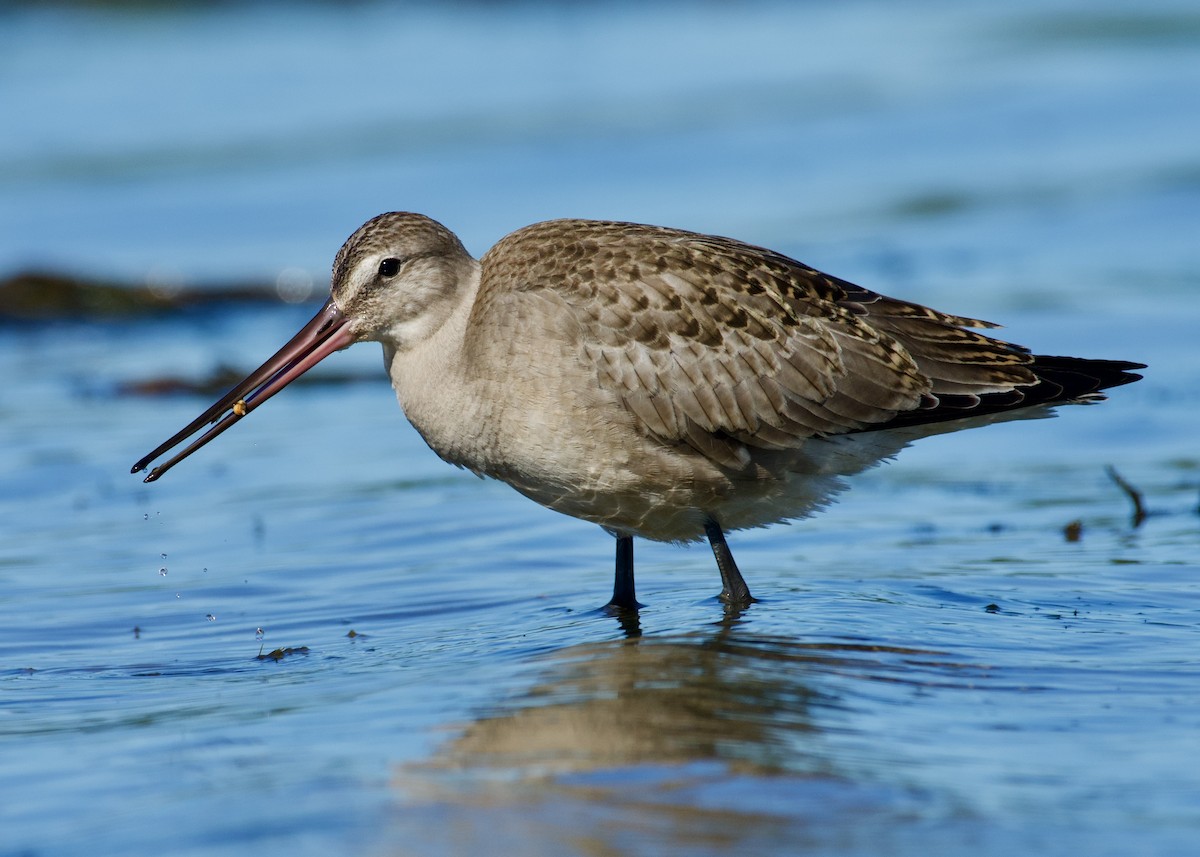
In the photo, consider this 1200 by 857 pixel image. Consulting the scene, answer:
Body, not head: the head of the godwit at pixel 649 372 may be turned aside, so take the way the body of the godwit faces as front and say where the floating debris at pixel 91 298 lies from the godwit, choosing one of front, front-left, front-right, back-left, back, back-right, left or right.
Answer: front-right

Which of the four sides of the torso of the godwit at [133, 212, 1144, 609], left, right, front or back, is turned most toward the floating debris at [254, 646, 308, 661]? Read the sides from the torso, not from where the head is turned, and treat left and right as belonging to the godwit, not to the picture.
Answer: front

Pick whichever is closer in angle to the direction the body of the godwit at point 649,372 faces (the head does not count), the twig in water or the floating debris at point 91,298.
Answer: the floating debris

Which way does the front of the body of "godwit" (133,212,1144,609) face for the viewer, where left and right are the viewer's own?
facing to the left of the viewer

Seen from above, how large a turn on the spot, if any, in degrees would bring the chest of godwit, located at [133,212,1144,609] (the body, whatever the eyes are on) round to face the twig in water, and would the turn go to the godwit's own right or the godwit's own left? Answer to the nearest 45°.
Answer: approximately 135° to the godwit's own right

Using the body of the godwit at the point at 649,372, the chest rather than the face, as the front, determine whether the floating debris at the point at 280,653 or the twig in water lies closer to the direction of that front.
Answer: the floating debris
